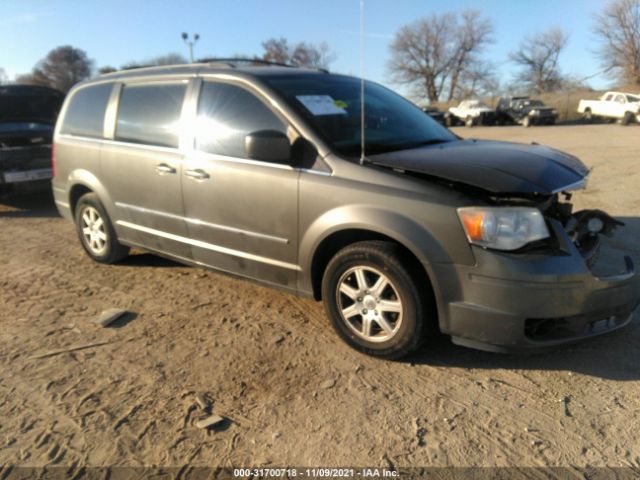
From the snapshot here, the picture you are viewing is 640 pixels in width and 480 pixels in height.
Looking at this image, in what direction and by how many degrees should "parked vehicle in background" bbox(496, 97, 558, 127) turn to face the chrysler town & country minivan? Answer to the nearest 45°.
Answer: approximately 45° to its right

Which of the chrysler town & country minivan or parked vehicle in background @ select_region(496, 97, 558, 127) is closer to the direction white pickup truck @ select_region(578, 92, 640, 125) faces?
the chrysler town & country minivan

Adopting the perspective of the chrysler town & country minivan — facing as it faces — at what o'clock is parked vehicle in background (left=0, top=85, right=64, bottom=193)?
The parked vehicle in background is roughly at 6 o'clock from the chrysler town & country minivan.

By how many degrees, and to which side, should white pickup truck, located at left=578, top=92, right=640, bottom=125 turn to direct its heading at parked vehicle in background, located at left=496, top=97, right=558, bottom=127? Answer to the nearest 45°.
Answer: approximately 135° to its right

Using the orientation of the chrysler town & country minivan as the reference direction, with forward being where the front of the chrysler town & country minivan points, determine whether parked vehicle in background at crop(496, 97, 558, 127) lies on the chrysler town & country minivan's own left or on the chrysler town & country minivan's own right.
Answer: on the chrysler town & country minivan's own left

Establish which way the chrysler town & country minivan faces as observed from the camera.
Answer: facing the viewer and to the right of the viewer

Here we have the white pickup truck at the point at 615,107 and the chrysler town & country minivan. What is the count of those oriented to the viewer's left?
0
